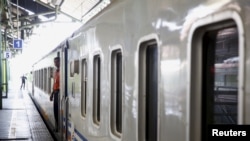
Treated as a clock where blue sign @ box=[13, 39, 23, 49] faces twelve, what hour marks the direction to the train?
The train is roughly at 12 o'clock from the blue sign.

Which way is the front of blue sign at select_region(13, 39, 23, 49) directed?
toward the camera
